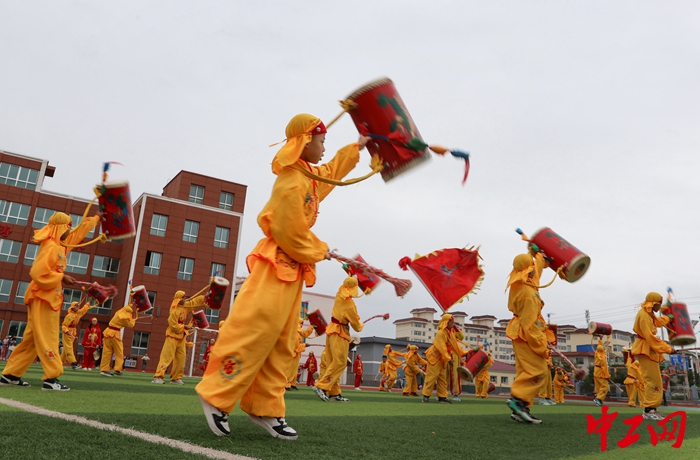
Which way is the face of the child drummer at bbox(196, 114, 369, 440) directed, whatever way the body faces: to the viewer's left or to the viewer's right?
to the viewer's right

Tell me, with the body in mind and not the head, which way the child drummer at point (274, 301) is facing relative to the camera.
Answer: to the viewer's right

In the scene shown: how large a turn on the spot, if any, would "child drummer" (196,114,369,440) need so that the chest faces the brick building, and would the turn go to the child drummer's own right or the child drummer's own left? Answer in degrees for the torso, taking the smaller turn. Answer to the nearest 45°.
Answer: approximately 90° to the child drummer's own left
